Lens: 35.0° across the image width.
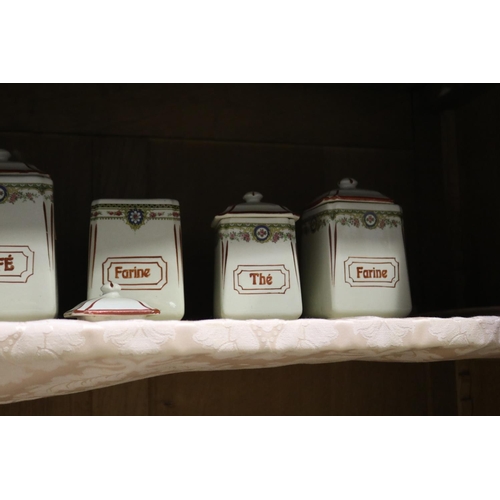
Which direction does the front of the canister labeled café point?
toward the camera

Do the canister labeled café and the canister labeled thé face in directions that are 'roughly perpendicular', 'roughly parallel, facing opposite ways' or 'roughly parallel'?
roughly parallel

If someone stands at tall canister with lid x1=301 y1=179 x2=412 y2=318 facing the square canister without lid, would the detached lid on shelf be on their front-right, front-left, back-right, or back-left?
front-left

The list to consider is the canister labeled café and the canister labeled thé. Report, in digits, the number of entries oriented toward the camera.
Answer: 2

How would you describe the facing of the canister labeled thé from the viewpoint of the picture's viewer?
facing the viewer
